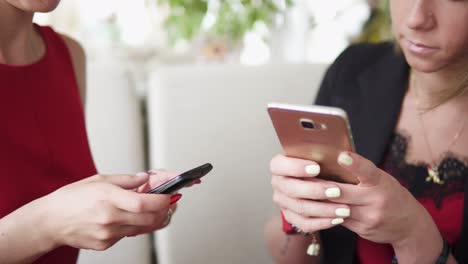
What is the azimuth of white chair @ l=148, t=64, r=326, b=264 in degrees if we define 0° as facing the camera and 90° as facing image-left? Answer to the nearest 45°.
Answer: approximately 0°

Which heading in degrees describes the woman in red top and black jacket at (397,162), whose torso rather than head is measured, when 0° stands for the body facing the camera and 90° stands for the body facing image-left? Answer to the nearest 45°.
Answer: approximately 45°

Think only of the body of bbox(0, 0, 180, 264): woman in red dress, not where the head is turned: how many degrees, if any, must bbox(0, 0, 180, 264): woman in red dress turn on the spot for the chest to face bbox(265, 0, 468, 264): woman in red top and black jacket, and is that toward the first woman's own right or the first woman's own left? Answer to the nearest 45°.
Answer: approximately 45° to the first woman's own left

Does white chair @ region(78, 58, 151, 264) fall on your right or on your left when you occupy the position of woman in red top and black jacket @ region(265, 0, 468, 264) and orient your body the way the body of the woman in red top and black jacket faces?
on your right

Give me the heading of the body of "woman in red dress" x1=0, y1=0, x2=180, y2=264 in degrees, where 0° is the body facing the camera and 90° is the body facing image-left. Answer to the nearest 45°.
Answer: approximately 315°
